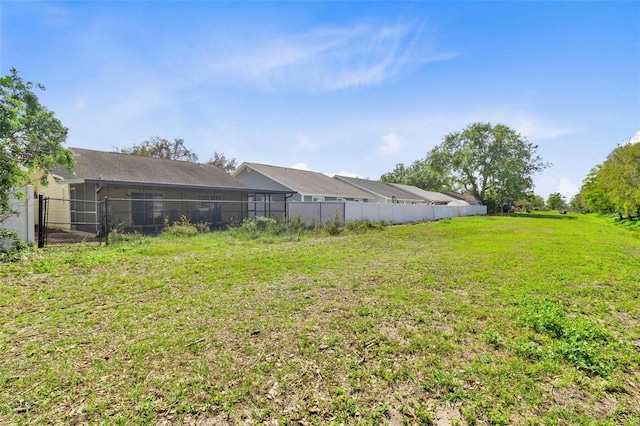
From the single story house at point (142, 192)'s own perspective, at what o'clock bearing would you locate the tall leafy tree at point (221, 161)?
The tall leafy tree is roughly at 2 o'clock from the single story house.

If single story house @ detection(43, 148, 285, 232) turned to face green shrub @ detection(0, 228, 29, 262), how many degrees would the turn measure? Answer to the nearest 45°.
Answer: approximately 135° to its left

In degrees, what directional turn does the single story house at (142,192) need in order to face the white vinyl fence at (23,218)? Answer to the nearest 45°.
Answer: approximately 135° to its left

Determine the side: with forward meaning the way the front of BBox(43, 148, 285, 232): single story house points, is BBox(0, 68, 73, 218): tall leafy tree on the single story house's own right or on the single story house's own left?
on the single story house's own left

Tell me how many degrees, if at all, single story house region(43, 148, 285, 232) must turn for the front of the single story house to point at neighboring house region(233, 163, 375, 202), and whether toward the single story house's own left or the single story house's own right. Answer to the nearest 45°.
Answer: approximately 135° to the single story house's own right

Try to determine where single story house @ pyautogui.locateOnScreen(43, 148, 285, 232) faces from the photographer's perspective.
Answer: facing away from the viewer and to the left of the viewer

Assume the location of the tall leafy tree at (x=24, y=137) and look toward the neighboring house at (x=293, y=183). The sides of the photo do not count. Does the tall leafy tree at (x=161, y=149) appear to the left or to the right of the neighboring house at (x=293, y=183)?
left

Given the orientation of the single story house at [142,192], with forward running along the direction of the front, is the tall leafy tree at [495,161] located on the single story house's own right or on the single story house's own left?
on the single story house's own right
